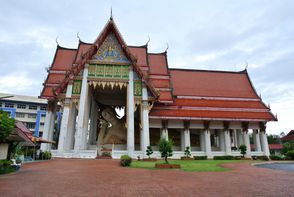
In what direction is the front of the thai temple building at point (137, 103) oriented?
toward the camera

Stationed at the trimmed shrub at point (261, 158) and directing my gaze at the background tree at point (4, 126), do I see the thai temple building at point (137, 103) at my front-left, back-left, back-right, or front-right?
front-right

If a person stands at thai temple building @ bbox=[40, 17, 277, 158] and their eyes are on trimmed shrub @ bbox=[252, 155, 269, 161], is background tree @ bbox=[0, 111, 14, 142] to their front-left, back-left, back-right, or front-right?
back-right

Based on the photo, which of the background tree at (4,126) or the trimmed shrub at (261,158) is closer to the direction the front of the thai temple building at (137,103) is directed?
the background tree

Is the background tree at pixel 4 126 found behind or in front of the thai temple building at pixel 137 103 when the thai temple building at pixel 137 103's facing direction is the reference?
in front

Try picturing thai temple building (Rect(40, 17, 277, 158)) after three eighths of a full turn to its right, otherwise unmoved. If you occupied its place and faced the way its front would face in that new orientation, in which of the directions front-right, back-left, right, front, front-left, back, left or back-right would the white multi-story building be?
front

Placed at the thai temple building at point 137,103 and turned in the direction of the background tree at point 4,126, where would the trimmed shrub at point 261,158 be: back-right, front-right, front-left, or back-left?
back-left

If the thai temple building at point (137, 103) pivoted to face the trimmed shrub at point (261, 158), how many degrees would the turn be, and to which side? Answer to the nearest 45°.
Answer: approximately 90° to its left

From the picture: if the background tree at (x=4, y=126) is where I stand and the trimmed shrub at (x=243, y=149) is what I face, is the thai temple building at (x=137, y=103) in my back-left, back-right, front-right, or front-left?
front-left
